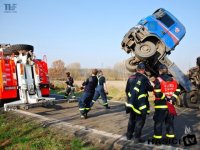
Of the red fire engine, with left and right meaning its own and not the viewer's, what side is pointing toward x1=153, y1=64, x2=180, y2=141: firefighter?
back

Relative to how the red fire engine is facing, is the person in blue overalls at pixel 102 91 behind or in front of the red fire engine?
behind

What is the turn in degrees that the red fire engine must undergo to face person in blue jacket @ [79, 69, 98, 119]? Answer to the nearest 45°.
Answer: approximately 180°

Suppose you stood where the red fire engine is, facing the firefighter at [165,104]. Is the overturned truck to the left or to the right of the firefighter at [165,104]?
left

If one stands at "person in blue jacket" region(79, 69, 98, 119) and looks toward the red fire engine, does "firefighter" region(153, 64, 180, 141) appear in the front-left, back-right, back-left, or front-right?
back-left

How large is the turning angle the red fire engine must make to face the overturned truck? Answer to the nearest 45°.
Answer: approximately 135° to its right

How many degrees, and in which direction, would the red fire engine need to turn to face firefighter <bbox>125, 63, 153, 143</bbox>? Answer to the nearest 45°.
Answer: approximately 135° to its left

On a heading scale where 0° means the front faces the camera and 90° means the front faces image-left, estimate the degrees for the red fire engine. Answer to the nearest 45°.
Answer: approximately 135°

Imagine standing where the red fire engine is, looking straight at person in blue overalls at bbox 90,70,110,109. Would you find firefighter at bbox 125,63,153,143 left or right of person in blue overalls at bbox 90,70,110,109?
right

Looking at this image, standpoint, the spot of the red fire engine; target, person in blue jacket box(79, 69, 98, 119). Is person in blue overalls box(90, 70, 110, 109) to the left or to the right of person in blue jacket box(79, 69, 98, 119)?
left
